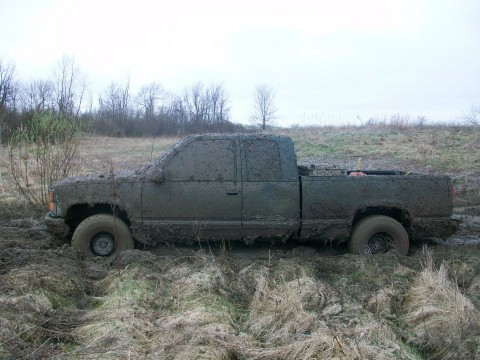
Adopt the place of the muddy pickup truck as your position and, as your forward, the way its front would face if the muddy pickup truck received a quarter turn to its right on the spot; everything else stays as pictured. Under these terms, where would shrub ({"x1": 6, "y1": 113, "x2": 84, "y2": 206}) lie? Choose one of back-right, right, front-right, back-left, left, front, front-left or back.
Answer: front-left

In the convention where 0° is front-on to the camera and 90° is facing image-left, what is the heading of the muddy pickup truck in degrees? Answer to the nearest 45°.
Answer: approximately 90°
